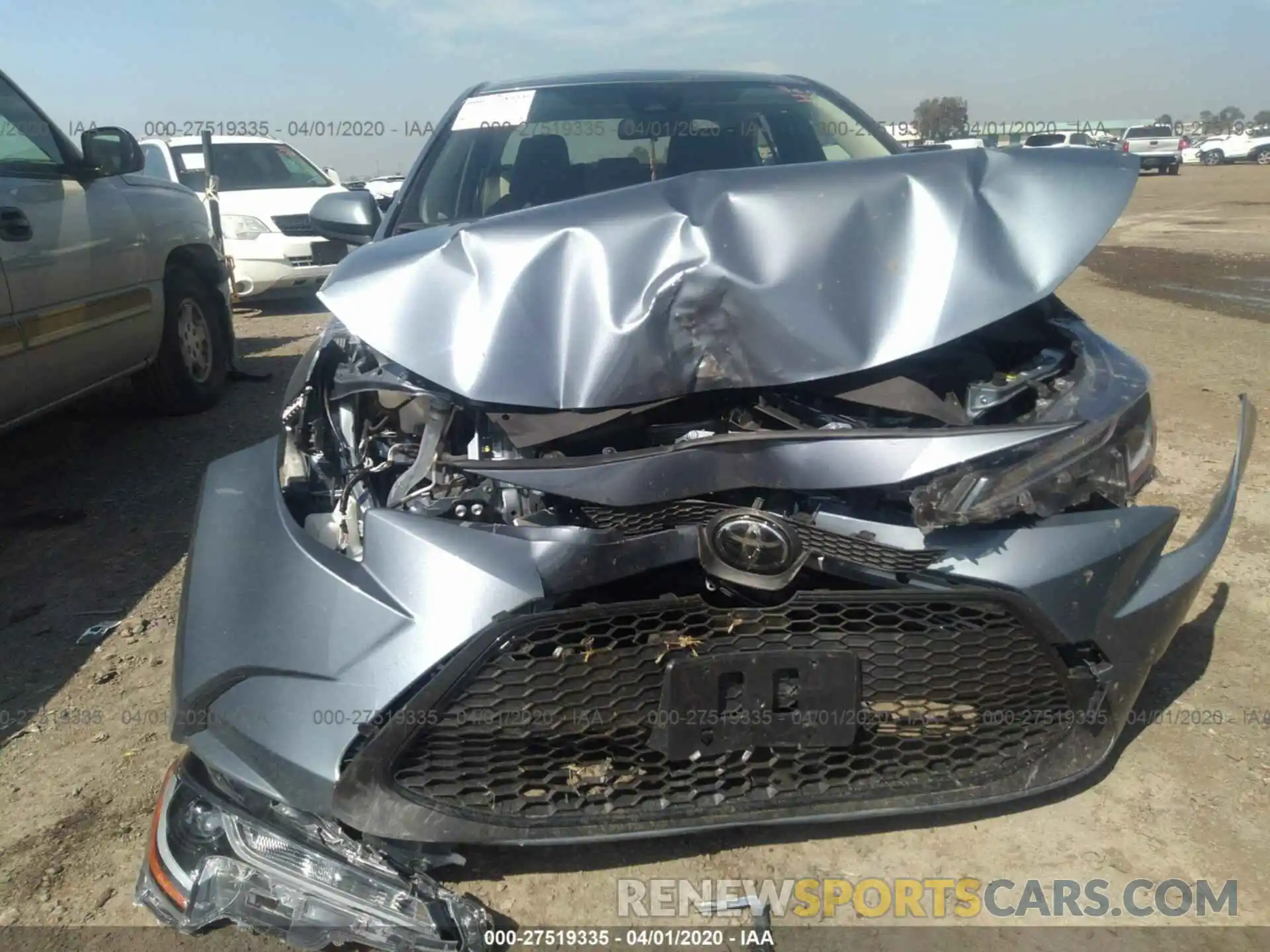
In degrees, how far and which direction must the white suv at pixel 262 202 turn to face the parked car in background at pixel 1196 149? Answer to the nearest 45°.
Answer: approximately 90° to its left

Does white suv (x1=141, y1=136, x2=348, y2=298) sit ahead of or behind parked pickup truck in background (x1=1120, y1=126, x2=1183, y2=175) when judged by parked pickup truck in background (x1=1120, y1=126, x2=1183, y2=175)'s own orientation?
behind

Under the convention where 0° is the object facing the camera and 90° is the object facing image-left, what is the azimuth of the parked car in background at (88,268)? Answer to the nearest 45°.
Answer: approximately 225°

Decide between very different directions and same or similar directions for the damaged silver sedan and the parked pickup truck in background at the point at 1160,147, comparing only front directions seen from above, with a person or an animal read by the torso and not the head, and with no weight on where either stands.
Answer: very different directions

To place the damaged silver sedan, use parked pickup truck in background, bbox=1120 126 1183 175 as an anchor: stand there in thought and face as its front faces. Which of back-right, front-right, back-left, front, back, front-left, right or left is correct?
back

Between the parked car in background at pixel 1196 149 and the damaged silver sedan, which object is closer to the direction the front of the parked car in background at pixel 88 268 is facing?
the parked car in background

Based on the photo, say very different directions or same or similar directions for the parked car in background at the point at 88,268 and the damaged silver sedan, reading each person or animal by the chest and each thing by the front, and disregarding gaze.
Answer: very different directions

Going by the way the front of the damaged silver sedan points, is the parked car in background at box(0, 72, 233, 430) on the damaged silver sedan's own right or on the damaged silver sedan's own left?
on the damaged silver sedan's own right

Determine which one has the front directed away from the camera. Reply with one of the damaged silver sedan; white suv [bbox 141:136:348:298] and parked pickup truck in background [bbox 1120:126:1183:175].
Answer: the parked pickup truck in background

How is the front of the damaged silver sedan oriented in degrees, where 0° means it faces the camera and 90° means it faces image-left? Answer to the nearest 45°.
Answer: approximately 0°

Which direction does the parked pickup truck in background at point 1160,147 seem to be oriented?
away from the camera
